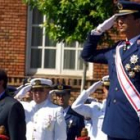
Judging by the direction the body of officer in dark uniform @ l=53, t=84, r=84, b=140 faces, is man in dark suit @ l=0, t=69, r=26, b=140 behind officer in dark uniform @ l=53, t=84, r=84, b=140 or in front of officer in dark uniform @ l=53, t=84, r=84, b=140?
in front

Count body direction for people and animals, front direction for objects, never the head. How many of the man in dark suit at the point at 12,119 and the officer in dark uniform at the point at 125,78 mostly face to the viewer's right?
0

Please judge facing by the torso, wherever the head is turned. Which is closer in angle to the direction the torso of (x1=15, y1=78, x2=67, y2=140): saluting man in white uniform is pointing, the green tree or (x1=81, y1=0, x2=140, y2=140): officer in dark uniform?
the officer in dark uniform
